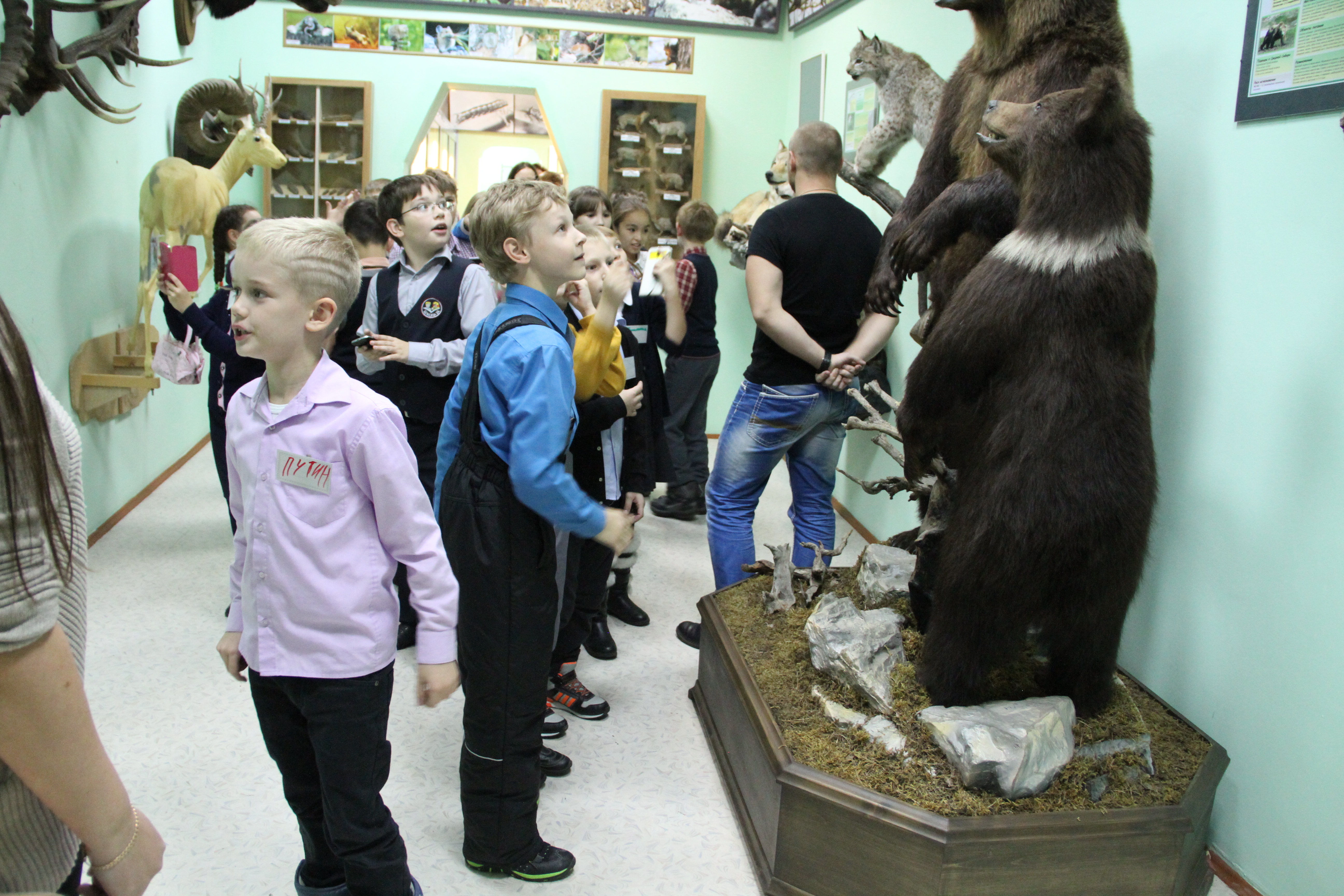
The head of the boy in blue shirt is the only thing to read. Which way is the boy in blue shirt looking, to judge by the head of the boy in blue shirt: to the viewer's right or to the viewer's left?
to the viewer's right

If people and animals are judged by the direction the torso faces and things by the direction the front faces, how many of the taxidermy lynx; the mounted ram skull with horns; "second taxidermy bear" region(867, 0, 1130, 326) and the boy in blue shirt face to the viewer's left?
2

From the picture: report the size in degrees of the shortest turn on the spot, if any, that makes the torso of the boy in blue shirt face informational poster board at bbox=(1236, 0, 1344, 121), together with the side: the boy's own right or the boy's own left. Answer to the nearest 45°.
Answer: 0° — they already face it

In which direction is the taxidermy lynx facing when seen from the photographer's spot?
facing to the left of the viewer

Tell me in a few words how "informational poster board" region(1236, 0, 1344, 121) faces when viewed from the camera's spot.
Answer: facing the viewer and to the left of the viewer

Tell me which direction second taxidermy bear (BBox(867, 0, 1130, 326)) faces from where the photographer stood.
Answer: facing to the left of the viewer

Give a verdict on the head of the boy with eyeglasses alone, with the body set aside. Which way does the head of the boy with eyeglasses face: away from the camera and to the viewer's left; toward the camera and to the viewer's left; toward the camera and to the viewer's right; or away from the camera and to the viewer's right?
toward the camera and to the viewer's right

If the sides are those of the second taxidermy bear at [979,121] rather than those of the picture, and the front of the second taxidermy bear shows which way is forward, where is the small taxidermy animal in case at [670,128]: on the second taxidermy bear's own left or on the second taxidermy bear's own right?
on the second taxidermy bear's own right
